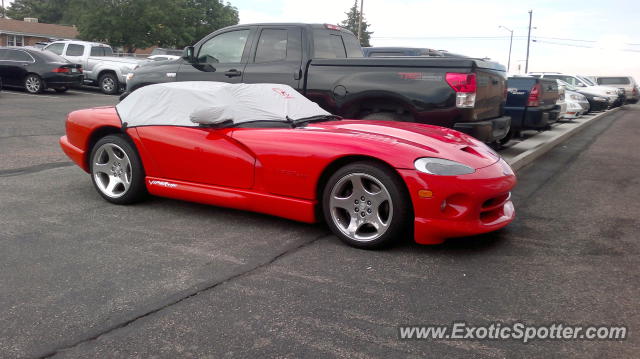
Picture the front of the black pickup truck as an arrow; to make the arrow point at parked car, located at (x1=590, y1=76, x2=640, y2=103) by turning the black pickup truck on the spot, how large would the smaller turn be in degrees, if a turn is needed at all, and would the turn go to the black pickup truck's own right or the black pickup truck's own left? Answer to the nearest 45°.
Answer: approximately 90° to the black pickup truck's own right

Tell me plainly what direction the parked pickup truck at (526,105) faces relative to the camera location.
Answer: facing away from the viewer and to the left of the viewer

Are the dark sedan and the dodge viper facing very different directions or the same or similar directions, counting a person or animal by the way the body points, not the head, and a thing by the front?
very different directions

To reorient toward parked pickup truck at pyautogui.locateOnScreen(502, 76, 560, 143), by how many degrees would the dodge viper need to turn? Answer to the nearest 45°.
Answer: approximately 90° to its left

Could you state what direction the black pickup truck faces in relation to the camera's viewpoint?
facing away from the viewer and to the left of the viewer

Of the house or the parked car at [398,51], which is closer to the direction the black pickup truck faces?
the house

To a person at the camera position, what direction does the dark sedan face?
facing away from the viewer and to the left of the viewer

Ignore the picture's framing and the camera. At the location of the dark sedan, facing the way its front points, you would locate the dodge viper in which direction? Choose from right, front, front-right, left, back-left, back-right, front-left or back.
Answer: back-left
